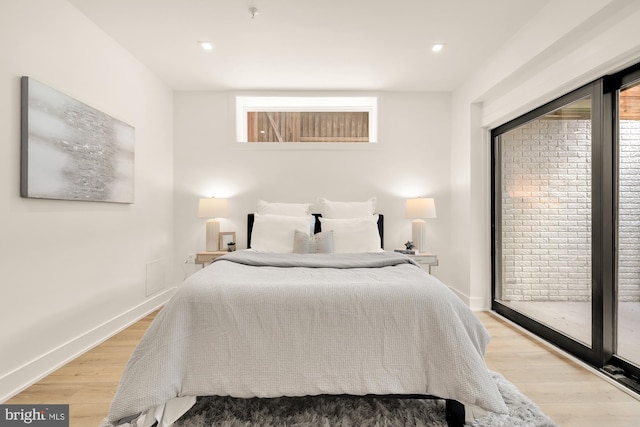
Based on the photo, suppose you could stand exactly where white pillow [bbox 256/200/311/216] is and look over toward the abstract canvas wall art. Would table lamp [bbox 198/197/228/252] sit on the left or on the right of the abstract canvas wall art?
right

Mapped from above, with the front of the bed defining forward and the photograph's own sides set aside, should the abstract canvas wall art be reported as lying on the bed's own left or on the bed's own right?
on the bed's own right

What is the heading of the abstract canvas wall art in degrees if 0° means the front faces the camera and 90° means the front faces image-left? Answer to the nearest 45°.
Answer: approximately 315°

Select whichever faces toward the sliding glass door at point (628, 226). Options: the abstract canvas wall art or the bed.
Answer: the abstract canvas wall art

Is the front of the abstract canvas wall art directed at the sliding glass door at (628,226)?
yes

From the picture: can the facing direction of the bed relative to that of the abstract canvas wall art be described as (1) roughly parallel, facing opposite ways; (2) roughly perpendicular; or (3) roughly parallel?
roughly perpendicular

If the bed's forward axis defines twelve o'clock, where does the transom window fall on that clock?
The transom window is roughly at 6 o'clock from the bed.
